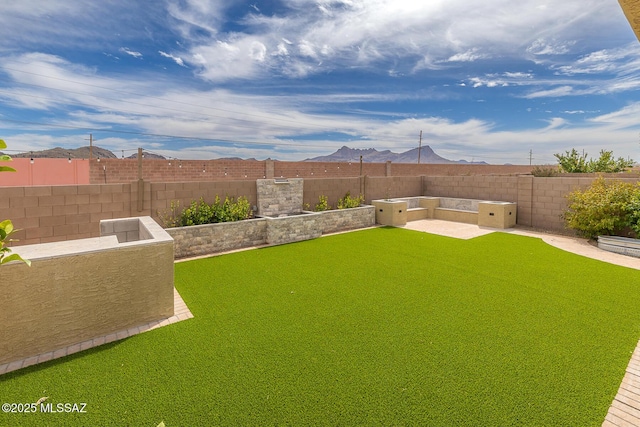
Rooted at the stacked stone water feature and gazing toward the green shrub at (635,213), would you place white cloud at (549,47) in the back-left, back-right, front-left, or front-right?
front-left

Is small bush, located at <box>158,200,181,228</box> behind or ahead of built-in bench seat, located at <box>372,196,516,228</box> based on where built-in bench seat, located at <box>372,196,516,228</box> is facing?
ahead

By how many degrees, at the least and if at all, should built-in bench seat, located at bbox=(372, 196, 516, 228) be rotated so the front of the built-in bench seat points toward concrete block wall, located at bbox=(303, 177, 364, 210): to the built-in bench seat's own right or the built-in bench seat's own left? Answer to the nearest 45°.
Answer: approximately 45° to the built-in bench seat's own right

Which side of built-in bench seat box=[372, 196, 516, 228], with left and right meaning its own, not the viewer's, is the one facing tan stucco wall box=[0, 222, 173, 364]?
front

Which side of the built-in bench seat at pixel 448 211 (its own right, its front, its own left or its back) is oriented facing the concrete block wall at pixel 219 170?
right

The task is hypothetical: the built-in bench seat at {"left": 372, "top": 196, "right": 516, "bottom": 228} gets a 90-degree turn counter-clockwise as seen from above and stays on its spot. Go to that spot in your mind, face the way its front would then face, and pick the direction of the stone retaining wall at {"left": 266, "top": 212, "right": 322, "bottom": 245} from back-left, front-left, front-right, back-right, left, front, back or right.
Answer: back-right

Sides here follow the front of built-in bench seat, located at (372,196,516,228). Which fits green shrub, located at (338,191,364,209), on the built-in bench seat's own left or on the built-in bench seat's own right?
on the built-in bench seat's own right

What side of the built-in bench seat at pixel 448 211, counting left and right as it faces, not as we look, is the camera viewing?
front

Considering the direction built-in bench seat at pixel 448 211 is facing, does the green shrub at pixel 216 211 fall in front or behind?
in front
